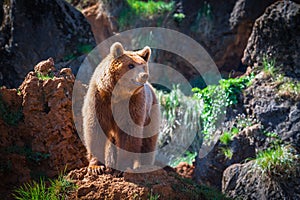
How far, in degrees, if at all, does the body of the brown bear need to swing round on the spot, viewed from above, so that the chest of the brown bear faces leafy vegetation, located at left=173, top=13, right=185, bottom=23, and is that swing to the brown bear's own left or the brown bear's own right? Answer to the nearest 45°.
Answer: approximately 180°

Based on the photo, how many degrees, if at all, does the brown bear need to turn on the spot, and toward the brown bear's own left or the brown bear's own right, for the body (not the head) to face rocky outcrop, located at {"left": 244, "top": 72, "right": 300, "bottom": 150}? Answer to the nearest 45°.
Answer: approximately 135° to the brown bear's own left

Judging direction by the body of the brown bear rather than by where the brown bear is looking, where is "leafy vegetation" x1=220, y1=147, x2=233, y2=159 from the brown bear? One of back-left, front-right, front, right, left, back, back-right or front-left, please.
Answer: back-left

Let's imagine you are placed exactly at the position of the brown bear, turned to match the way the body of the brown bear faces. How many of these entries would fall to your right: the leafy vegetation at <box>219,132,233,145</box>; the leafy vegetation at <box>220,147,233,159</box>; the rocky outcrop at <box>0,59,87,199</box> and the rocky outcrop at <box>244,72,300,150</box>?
1

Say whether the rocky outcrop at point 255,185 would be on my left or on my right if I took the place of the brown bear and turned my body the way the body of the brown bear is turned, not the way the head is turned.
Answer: on my left

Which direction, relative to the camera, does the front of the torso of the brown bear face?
toward the camera

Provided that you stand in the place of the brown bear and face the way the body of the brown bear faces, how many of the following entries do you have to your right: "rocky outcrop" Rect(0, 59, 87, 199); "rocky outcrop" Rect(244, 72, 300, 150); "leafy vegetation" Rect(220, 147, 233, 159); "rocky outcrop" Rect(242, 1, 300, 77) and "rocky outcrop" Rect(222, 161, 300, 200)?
1

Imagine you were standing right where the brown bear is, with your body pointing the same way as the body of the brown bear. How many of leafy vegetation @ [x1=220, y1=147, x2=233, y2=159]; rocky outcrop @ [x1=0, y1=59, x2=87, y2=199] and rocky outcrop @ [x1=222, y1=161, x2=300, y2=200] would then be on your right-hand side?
1

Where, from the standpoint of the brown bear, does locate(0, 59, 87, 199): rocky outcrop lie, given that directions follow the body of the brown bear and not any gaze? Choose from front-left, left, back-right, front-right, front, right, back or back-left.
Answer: right

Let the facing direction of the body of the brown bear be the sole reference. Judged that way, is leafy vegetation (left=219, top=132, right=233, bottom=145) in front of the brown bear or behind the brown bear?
behind

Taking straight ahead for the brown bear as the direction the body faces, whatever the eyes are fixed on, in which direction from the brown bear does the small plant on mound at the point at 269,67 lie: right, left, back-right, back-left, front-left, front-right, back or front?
back-left

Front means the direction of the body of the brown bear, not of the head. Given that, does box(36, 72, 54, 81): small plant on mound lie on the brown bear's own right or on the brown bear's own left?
on the brown bear's own right
